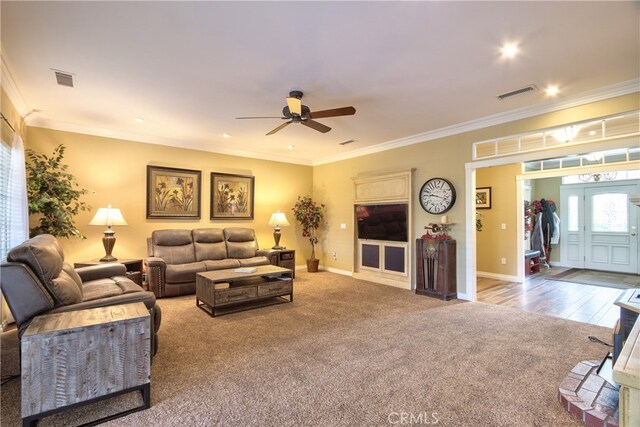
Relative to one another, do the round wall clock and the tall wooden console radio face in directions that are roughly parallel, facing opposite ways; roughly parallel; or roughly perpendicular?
roughly parallel

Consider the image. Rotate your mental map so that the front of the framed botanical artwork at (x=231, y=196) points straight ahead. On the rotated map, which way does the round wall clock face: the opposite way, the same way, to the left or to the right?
to the right

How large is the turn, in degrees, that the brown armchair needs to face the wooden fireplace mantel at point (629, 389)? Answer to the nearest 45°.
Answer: approximately 45° to its right

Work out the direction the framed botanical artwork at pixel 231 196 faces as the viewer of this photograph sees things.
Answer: facing the viewer

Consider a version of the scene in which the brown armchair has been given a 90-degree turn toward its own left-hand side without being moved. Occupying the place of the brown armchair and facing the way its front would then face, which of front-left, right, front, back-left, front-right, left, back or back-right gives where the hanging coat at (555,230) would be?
right

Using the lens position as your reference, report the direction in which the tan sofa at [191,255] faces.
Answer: facing the viewer and to the right of the viewer

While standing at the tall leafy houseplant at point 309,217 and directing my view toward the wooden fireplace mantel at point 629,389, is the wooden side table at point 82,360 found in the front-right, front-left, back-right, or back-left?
front-right

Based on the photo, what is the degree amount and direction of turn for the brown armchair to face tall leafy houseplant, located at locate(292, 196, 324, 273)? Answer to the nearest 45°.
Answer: approximately 45° to its left

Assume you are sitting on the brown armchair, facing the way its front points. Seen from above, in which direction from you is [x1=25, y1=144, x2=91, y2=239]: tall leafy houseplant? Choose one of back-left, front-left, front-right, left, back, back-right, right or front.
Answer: left

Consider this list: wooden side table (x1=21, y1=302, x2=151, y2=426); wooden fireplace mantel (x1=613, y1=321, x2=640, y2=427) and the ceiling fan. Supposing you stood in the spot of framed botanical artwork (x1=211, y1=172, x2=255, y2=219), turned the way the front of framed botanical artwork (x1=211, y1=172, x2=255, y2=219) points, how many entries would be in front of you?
3

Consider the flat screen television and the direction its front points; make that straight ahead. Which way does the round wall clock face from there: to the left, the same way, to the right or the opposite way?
the same way

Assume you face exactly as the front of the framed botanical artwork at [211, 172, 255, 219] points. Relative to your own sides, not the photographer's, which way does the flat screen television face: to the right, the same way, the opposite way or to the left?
to the right

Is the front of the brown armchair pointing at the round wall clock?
yes

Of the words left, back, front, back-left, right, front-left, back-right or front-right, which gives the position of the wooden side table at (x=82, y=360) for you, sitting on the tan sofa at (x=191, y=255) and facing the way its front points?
front-right

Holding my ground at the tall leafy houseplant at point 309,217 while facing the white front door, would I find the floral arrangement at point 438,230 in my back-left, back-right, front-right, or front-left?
front-right

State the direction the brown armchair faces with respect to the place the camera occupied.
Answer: facing to the right of the viewer

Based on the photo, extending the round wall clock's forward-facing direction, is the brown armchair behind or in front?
in front

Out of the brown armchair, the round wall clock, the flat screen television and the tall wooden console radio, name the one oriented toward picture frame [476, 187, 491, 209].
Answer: the brown armchair

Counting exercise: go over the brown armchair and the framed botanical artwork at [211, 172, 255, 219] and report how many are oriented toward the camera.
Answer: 1
